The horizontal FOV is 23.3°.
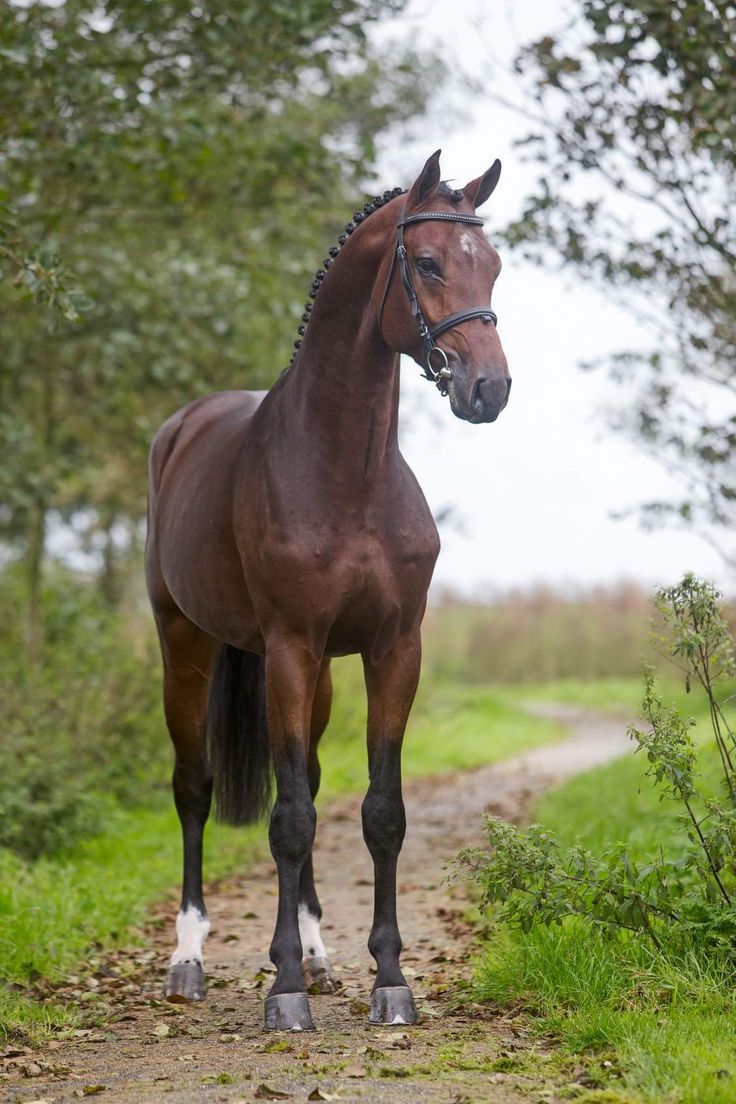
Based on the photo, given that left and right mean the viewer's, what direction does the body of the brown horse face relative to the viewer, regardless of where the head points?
facing the viewer and to the right of the viewer

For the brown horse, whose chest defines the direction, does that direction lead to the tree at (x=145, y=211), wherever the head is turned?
no

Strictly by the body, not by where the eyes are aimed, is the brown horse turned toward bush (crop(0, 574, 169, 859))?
no
